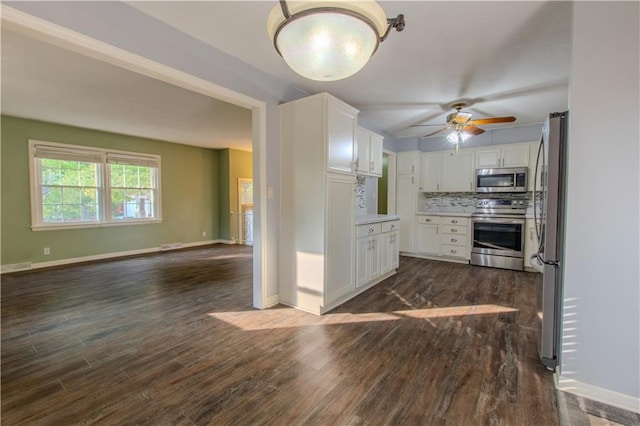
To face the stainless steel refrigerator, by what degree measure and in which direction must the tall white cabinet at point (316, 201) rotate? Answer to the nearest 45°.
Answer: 0° — it already faces it

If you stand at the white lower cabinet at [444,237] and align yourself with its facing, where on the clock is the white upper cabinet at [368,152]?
The white upper cabinet is roughly at 1 o'clock from the white lower cabinet.

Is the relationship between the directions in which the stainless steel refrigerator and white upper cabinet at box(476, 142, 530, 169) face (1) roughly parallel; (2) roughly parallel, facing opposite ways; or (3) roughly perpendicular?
roughly perpendicular

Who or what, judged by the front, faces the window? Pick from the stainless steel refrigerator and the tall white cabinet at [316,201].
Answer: the stainless steel refrigerator

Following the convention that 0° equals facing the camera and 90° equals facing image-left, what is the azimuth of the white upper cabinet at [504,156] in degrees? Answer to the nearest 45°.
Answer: approximately 0°

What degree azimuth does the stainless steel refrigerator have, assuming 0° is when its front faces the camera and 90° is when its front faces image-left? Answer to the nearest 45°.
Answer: approximately 90°

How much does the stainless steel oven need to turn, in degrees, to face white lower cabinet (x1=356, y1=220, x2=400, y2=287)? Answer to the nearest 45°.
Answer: approximately 45° to its right

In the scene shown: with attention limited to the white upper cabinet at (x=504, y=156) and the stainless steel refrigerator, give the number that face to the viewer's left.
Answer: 1

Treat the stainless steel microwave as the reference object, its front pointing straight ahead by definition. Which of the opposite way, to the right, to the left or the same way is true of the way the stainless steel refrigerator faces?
to the right

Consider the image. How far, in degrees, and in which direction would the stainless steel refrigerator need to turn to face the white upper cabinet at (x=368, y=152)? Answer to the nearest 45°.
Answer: approximately 45° to its right

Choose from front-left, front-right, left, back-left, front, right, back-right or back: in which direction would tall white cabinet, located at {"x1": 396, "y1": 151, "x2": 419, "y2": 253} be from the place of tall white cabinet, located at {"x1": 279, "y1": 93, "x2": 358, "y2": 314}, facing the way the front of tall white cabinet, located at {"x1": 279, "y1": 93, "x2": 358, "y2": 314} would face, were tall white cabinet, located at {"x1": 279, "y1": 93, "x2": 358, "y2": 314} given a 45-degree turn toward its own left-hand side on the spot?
front-left
